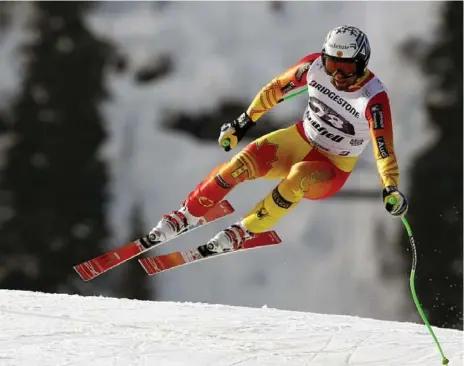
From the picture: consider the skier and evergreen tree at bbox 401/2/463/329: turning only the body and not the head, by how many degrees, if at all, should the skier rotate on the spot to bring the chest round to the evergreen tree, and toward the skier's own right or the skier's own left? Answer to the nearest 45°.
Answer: approximately 135° to the skier's own right

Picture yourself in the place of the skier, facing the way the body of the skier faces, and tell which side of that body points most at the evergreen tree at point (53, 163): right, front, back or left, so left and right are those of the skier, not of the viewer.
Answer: right

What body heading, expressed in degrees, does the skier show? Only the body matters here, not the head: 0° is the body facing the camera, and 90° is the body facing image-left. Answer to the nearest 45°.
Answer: approximately 45°
